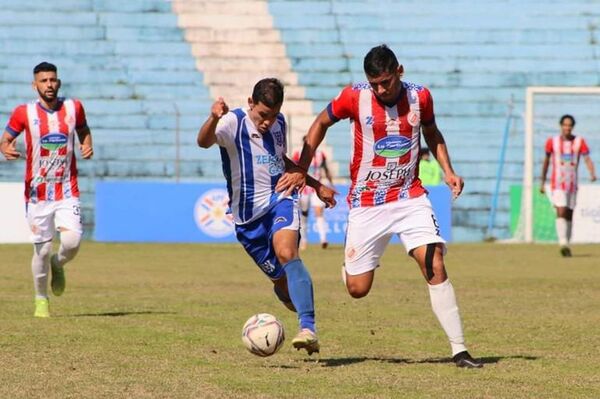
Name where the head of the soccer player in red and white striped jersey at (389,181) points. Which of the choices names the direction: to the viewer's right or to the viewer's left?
to the viewer's left

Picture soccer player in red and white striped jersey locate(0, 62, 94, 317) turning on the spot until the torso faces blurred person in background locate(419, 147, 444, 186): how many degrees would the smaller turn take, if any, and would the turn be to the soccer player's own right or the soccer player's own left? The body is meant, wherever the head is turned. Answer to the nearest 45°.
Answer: approximately 135° to the soccer player's own left

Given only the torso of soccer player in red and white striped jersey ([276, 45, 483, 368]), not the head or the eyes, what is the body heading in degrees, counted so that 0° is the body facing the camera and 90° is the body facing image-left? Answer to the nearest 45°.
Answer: approximately 0°

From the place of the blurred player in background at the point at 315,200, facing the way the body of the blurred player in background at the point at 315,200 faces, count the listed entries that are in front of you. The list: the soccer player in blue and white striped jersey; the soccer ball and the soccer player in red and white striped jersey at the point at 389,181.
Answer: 3

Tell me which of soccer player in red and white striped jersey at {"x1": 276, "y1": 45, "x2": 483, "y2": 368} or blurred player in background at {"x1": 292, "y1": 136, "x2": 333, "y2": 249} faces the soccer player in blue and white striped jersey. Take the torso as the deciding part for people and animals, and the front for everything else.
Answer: the blurred player in background

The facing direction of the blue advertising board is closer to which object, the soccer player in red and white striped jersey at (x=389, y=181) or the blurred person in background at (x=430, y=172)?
the soccer player in red and white striped jersey

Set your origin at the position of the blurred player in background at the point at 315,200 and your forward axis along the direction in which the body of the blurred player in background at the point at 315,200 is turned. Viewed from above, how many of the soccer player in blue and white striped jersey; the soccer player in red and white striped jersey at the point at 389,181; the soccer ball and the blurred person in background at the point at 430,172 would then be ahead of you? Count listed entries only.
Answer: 3

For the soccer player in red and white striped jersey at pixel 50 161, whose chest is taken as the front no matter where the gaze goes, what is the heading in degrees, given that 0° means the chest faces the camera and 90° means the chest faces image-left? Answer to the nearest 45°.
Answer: approximately 0°
